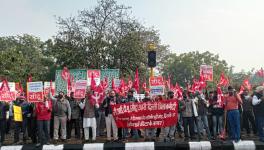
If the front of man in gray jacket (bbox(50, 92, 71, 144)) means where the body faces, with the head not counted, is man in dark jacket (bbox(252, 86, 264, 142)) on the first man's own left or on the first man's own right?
on the first man's own left

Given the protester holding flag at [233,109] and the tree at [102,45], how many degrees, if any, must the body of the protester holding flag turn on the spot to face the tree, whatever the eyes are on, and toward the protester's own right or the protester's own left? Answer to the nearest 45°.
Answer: approximately 135° to the protester's own right

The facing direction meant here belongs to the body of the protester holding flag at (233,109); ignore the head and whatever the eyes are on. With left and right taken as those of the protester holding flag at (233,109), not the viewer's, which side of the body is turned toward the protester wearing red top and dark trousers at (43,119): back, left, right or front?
right

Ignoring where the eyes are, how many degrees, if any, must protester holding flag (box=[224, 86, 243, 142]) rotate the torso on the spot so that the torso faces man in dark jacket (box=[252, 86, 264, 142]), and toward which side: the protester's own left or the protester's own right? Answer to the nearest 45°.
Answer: approximately 135° to the protester's own left

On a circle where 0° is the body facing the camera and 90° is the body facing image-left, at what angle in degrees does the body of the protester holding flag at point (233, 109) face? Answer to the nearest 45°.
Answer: approximately 0°

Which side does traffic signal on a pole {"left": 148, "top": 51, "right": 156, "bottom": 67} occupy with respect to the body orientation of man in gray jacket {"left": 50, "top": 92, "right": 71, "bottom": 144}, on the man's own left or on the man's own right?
on the man's own left
